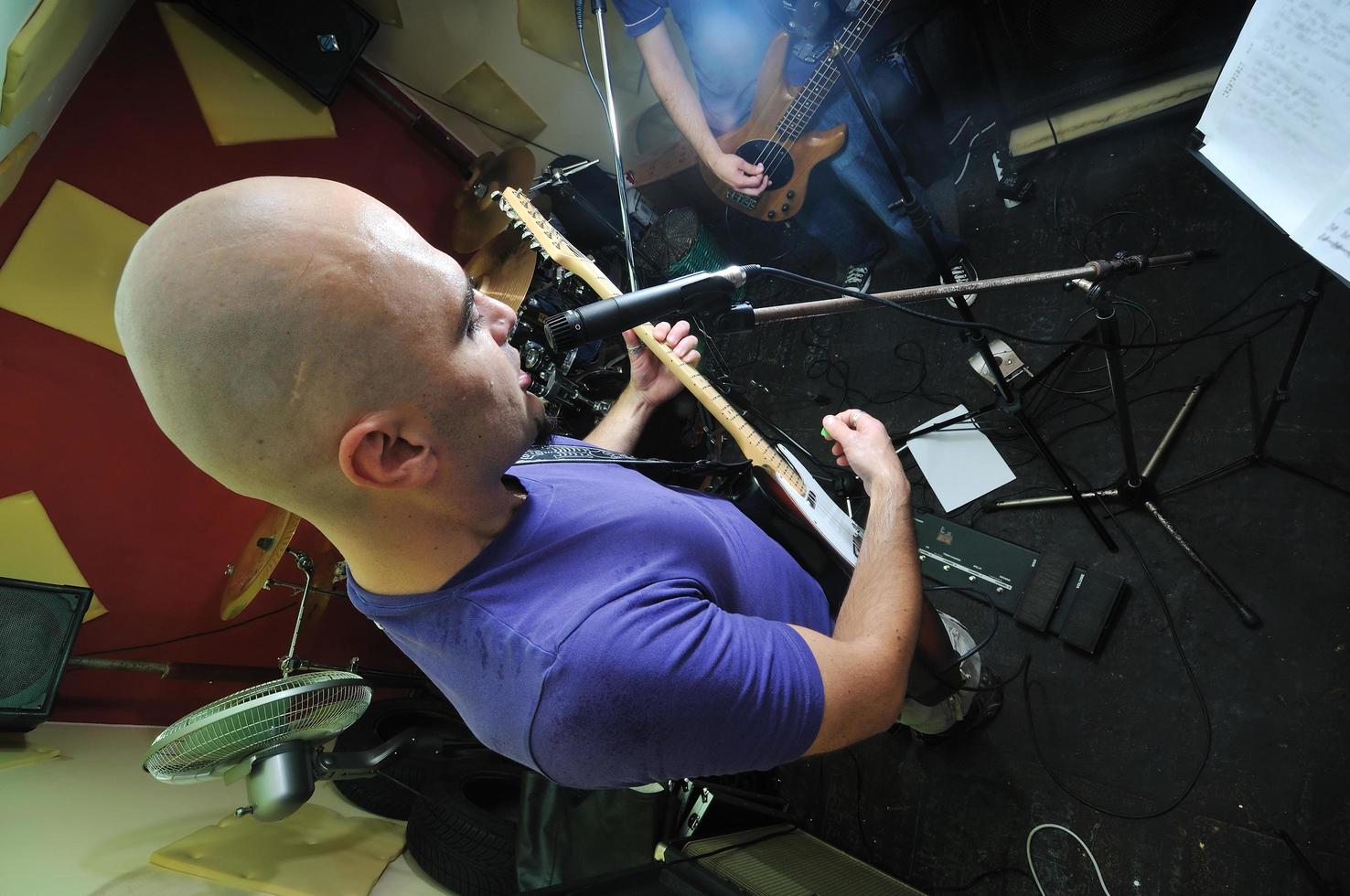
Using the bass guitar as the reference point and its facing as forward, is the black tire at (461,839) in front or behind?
in front

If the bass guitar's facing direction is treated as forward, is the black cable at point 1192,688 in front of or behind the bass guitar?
in front

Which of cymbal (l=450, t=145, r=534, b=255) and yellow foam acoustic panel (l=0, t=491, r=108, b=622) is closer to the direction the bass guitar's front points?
the yellow foam acoustic panel

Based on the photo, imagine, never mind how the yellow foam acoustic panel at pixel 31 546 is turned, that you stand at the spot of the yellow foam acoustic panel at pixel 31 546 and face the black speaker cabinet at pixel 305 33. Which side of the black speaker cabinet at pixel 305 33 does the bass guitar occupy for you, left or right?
right

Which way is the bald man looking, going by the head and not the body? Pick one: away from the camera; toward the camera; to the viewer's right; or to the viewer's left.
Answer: to the viewer's right

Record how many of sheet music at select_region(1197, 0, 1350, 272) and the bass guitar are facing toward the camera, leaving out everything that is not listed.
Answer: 2

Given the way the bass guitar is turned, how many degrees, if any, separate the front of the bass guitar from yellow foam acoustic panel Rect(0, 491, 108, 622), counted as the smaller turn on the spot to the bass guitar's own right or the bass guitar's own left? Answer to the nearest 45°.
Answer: approximately 45° to the bass guitar's own right

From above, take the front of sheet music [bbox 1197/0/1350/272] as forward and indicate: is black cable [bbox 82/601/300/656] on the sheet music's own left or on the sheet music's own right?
on the sheet music's own right

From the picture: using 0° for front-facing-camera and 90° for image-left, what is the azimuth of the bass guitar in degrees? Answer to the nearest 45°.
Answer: approximately 0°

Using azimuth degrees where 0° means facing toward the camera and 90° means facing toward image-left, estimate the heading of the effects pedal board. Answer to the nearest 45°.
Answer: approximately 45°
